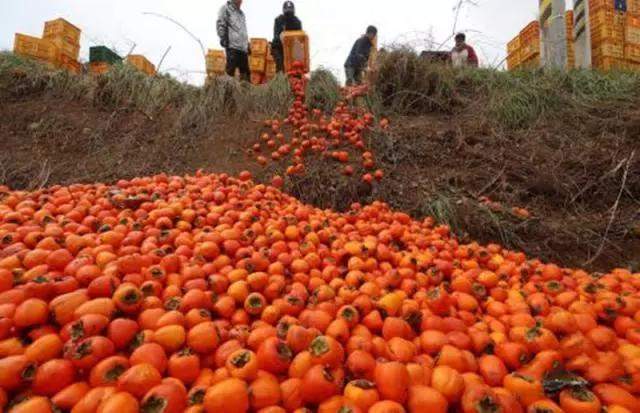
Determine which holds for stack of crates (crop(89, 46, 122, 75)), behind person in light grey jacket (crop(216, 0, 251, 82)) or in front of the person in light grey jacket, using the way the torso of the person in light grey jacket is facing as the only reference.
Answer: behind

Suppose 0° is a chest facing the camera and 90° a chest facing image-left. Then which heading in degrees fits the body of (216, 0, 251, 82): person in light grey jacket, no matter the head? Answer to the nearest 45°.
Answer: approximately 315°

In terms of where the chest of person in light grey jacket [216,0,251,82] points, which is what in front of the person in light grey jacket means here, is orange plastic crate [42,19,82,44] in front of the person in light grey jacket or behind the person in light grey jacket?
behind

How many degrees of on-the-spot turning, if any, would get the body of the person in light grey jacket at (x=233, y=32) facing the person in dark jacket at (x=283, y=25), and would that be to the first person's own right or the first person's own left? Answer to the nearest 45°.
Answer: approximately 90° to the first person's own left

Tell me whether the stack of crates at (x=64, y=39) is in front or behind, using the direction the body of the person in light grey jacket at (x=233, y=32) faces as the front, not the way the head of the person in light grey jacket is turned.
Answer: behind
